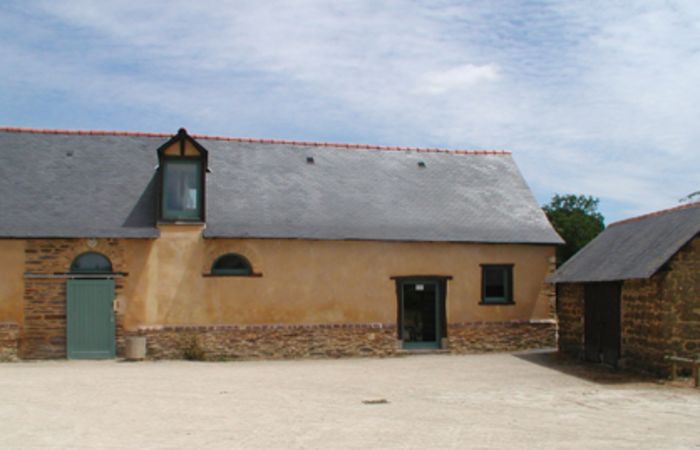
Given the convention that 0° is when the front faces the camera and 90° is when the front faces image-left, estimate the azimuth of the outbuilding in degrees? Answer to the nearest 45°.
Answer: approximately 45°

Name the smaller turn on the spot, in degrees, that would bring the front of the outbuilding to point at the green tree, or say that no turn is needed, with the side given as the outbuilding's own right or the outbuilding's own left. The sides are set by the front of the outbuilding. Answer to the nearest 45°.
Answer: approximately 135° to the outbuilding's own right

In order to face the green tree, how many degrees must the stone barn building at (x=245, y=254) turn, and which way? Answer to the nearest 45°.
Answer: approximately 135° to its left

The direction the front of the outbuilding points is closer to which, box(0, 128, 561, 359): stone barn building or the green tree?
the stone barn building

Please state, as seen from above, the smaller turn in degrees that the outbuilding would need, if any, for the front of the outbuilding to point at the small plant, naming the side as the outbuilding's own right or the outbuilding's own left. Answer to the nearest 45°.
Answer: approximately 45° to the outbuilding's own right

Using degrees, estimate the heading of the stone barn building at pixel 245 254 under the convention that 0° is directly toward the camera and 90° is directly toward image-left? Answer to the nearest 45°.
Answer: approximately 0°
